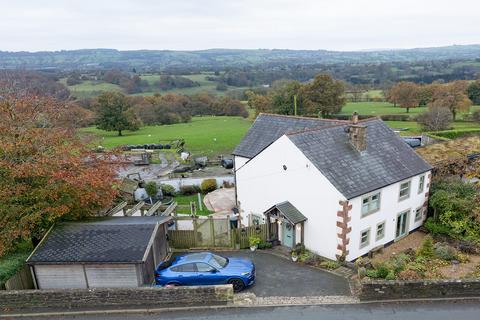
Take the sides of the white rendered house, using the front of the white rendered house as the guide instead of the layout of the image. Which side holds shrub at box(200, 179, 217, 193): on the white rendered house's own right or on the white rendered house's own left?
on the white rendered house's own right

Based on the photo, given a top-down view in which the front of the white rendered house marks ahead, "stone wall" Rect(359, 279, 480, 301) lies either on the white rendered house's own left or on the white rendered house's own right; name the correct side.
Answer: on the white rendered house's own left

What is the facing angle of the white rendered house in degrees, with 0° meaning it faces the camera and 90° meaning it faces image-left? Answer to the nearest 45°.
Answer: approximately 45°

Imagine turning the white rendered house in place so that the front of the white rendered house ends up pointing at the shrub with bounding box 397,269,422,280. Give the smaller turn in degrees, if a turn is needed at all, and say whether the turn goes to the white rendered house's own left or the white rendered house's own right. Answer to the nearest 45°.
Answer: approximately 90° to the white rendered house's own left

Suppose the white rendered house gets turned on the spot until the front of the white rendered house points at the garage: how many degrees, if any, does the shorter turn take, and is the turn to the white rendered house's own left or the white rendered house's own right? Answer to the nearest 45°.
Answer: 0° — it already faces it

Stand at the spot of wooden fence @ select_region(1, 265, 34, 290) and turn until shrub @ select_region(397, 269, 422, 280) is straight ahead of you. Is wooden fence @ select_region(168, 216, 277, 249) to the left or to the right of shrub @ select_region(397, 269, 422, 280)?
left

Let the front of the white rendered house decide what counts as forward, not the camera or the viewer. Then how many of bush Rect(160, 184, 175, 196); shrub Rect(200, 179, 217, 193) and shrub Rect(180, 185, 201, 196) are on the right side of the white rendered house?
3

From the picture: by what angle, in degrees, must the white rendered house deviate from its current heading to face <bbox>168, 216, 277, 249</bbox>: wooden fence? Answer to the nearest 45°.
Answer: approximately 45° to its right

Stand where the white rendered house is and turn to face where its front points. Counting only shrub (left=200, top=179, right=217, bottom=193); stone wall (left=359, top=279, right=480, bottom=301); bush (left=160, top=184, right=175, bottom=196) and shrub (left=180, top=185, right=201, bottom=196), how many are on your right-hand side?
3

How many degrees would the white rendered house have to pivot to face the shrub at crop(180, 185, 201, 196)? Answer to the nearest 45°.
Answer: approximately 90° to its right

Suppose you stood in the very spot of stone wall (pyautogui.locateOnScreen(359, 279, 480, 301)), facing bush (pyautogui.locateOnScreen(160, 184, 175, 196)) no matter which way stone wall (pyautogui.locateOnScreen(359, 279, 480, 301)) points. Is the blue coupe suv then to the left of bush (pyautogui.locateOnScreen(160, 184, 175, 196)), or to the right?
left

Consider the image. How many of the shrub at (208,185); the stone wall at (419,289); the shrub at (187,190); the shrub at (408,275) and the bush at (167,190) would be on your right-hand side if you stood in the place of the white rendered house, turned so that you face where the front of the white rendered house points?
3

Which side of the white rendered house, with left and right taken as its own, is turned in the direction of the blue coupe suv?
front
